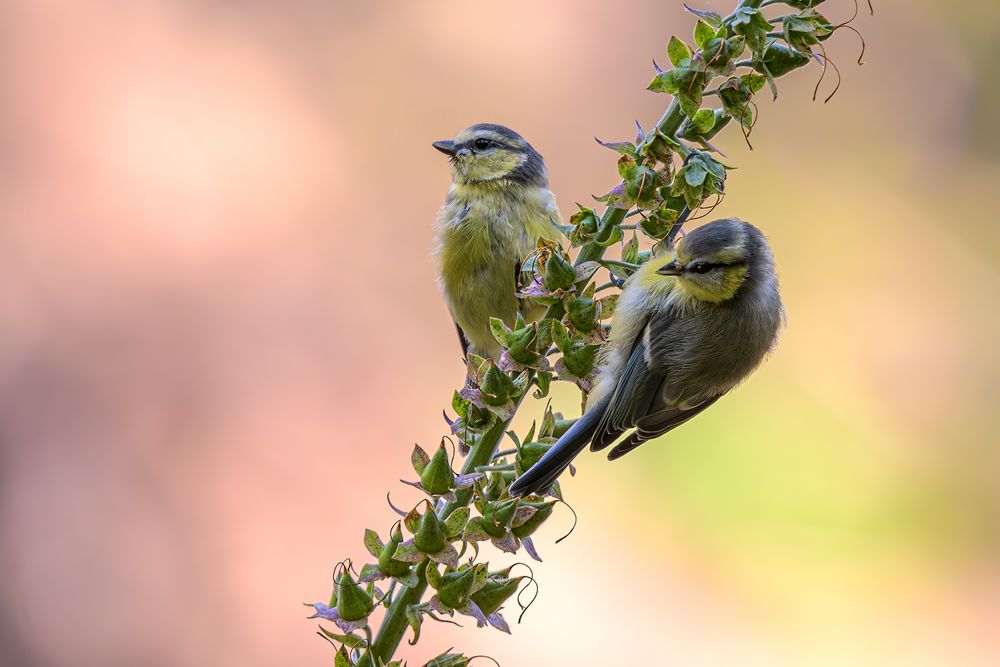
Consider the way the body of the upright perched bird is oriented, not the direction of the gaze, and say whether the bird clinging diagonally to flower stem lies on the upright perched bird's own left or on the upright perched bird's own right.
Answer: on the upright perched bird's own left

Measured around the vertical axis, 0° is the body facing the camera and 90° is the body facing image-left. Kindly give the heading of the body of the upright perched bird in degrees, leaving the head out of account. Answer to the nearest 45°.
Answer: approximately 45°
